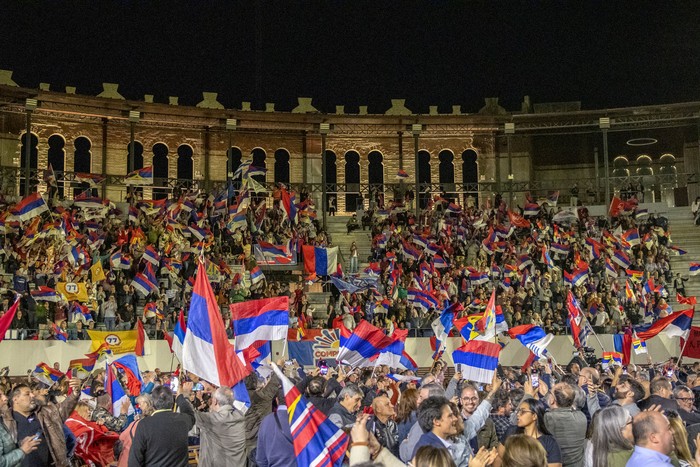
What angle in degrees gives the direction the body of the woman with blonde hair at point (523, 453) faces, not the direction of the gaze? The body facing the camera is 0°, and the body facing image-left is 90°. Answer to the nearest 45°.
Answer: approximately 180°

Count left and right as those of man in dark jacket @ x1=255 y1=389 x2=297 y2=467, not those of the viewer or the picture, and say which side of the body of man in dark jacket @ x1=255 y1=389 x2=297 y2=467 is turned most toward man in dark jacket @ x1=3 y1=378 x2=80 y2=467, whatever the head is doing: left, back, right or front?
left

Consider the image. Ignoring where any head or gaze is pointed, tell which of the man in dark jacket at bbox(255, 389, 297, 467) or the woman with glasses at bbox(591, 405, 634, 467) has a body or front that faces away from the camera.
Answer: the man in dark jacket

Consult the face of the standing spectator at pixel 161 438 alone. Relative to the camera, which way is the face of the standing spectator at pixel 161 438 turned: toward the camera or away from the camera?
away from the camera

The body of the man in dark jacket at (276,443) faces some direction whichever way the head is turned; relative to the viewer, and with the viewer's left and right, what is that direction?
facing away from the viewer

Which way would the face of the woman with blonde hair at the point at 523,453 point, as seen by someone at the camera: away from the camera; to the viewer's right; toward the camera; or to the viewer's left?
away from the camera
